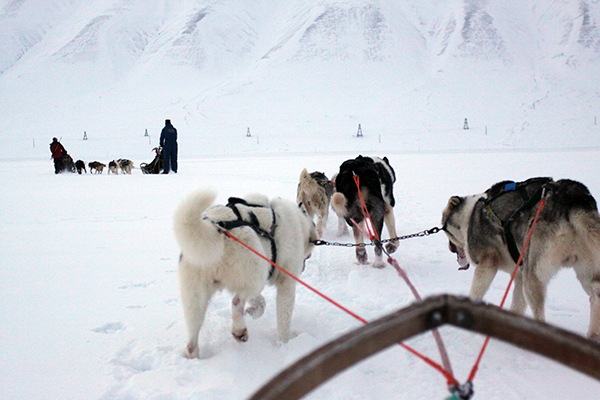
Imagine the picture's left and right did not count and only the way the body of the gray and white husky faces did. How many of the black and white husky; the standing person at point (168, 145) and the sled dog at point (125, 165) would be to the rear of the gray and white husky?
0

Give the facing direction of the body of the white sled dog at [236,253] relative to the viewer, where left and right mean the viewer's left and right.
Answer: facing away from the viewer and to the right of the viewer

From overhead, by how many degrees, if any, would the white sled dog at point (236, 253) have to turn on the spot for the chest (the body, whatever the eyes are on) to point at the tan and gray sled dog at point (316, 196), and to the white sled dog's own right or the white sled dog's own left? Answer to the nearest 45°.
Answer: approximately 45° to the white sled dog's own left

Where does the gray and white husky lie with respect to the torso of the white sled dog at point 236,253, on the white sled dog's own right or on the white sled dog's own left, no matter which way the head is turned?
on the white sled dog's own right

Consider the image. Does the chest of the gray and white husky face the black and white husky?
yes

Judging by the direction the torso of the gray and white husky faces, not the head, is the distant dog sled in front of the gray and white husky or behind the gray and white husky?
in front

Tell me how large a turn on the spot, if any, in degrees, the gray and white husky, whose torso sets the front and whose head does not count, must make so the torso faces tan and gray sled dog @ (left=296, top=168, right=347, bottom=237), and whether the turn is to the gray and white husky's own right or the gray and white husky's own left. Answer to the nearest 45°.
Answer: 0° — it already faces it

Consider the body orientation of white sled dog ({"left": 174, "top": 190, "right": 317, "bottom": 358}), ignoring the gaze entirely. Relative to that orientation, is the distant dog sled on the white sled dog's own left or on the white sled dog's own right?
on the white sled dog's own left

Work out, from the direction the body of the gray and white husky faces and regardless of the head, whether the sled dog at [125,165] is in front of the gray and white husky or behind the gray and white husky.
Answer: in front

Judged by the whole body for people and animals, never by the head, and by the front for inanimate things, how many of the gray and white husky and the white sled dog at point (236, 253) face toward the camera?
0
